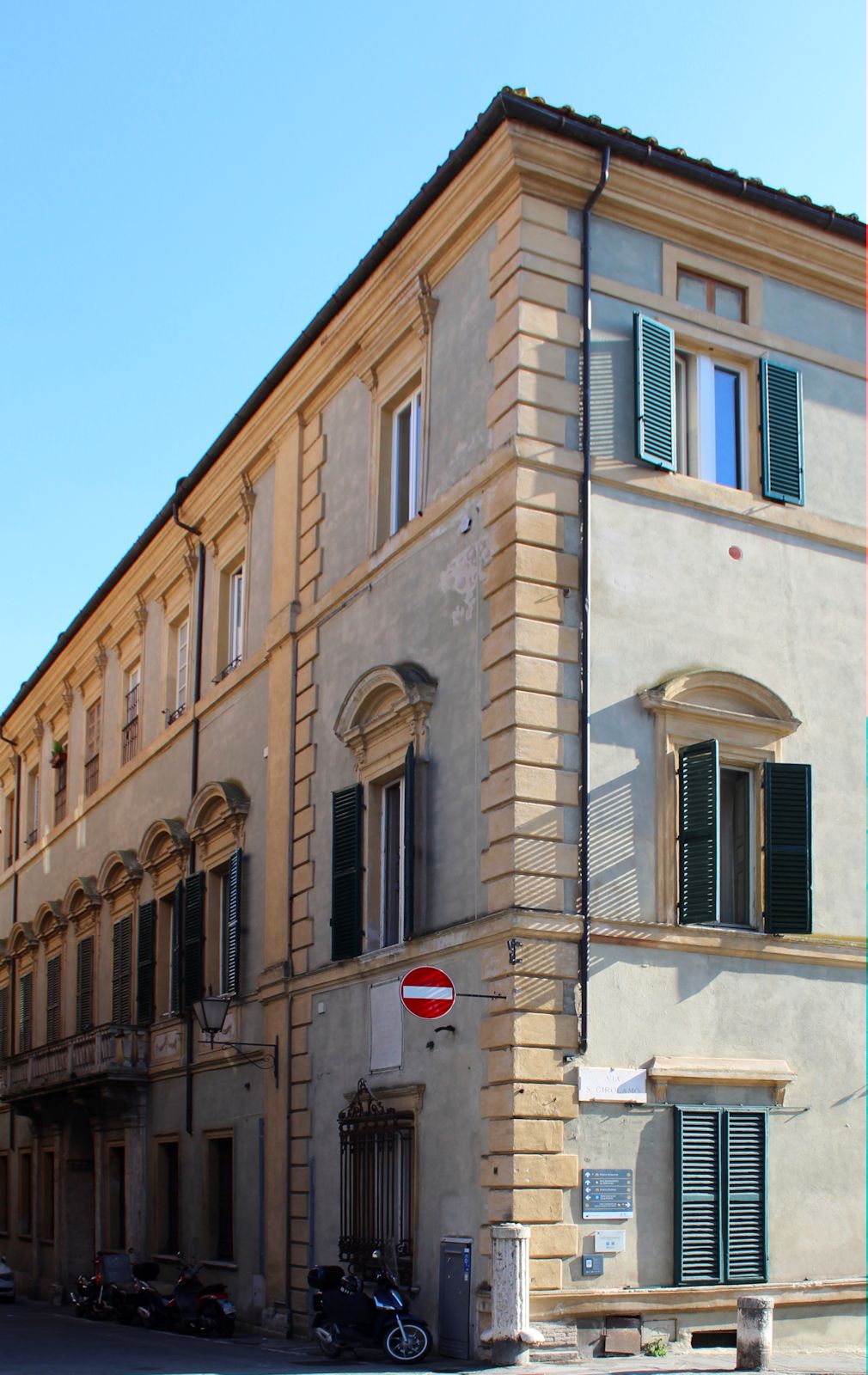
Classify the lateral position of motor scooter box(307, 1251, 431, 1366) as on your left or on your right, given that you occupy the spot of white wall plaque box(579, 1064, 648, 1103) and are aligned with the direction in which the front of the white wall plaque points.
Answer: on your right

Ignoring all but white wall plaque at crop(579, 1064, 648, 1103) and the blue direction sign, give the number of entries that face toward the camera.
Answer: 2

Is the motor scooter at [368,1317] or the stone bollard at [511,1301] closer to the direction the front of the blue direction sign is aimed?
the stone bollard

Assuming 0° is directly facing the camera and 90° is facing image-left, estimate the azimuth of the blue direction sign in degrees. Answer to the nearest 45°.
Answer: approximately 0°

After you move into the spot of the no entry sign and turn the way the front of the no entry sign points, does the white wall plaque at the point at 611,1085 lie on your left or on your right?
on your left

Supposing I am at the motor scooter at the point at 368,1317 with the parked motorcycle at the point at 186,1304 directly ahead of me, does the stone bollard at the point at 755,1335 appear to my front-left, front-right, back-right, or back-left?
back-right

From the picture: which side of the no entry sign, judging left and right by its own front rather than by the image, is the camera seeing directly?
front

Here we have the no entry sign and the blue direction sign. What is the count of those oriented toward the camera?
2

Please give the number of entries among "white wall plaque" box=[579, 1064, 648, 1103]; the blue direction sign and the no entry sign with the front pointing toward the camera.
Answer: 3
